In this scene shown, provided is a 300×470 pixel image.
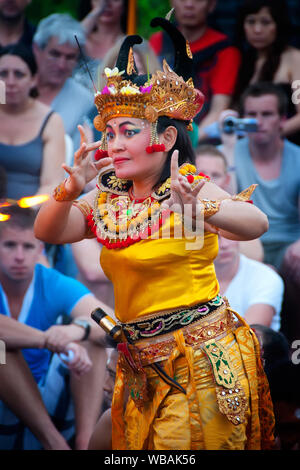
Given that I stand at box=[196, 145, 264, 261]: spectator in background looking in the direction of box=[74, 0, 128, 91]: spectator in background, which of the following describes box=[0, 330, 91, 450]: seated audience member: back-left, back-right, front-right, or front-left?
front-left

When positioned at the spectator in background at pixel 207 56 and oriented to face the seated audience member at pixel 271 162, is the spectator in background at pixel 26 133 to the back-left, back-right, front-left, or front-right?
front-right

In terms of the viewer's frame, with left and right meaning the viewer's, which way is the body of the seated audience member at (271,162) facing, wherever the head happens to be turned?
facing the viewer

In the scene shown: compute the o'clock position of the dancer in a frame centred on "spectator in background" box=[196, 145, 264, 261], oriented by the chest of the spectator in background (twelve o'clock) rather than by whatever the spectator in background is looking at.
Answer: The dancer is roughly at 12 o'clock from the spectator in background.

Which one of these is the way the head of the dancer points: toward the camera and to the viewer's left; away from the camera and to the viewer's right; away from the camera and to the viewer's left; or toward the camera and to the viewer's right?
toward the camera and to the viewer's left

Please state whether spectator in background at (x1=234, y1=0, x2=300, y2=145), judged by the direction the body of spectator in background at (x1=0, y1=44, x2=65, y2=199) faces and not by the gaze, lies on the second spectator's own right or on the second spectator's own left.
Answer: on the second spectator's own left

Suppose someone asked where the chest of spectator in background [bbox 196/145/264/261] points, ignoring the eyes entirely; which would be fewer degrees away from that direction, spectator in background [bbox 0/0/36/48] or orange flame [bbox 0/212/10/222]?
the orange flame

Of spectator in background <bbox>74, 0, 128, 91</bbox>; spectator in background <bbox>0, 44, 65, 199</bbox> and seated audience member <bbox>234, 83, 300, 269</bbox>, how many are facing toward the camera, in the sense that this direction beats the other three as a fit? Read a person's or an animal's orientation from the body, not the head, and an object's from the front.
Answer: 3

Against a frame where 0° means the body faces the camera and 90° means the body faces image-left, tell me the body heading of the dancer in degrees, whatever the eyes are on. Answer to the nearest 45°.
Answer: approximately 45°

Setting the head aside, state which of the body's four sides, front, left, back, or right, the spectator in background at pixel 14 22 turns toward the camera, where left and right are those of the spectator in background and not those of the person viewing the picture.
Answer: front

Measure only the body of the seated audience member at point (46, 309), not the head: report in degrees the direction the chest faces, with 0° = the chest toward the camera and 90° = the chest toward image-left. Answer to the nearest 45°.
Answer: approximately 0°

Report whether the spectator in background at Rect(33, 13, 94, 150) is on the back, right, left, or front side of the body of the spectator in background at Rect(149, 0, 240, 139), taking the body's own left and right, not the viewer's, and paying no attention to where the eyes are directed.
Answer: right

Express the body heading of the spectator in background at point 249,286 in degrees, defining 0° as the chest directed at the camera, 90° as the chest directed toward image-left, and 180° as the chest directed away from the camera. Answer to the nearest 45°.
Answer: approximately 45°

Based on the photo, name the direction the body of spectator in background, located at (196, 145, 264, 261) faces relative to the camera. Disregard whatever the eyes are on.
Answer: toward the camera

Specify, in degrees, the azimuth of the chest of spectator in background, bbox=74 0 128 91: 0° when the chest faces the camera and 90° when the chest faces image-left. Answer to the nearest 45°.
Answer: approximately 0°
